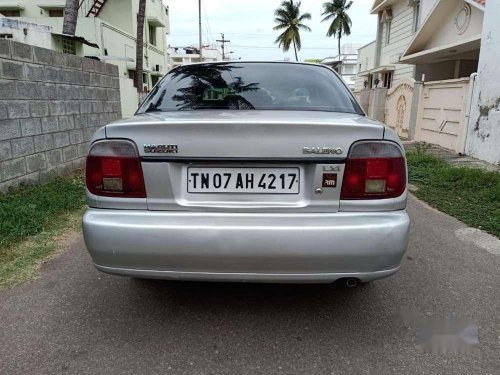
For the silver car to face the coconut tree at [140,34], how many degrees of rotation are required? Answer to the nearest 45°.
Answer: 0° — it already faces it

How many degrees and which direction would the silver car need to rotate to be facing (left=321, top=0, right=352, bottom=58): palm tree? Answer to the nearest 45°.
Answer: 0° — it already faces it

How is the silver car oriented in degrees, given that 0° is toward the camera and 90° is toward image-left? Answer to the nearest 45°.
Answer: approximately 180°

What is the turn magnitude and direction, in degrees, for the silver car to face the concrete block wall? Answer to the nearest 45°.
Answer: approximately 45° to its left

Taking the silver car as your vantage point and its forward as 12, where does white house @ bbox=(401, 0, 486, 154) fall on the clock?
The white house is roughly at 1 o'clock from the silver car.

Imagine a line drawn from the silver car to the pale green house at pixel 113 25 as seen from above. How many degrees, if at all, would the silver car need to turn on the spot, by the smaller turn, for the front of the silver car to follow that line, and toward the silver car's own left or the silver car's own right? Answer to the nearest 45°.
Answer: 0° — it already faces it
